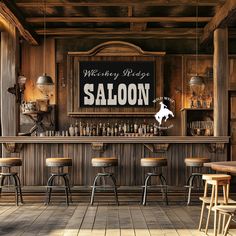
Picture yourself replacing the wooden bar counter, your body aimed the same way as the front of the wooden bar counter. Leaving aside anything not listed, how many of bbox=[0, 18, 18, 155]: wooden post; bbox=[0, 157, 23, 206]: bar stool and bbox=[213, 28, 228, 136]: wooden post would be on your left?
1

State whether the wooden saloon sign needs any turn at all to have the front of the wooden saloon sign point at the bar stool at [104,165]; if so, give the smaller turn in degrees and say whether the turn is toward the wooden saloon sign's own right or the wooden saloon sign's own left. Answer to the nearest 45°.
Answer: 0° — it already faces it

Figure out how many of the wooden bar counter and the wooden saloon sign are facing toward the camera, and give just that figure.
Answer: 2

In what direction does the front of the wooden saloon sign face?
toward the camera

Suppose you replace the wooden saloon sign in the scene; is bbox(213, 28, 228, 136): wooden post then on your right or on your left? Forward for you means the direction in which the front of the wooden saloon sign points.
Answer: on your left

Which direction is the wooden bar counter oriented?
toward the camera

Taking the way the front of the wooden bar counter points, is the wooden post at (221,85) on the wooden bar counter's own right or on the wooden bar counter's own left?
on the wooden bar counter's own left

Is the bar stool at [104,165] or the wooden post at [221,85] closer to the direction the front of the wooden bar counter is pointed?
the bar stool
